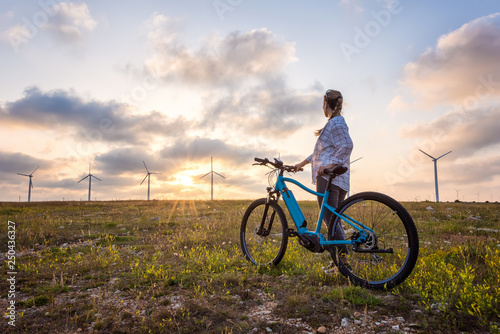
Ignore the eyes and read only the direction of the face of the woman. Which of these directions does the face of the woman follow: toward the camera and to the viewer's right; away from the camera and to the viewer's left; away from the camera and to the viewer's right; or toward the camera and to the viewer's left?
away from the camera and to the viewer's left

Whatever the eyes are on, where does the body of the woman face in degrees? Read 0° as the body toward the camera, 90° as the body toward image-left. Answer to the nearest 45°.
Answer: approximately 135°

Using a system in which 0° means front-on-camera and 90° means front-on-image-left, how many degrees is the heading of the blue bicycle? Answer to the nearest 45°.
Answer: approximately 135°
